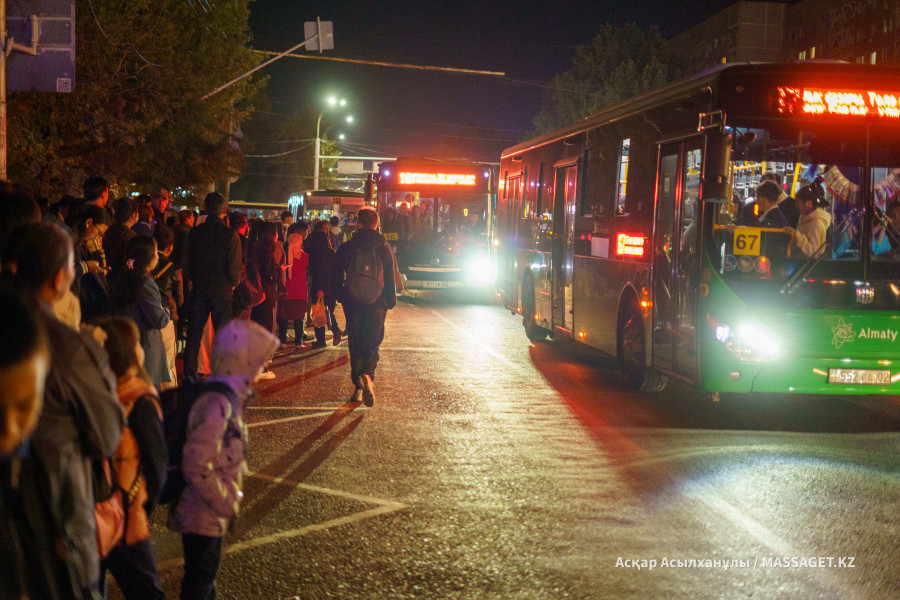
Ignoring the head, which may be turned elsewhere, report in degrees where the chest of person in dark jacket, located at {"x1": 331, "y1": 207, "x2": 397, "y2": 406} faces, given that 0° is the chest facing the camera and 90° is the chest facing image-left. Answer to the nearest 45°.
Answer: approximately 180°

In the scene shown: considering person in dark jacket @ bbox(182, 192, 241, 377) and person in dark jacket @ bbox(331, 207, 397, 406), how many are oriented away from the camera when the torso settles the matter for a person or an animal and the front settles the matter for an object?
2

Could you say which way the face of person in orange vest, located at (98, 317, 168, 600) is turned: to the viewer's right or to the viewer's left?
to the viewer's right

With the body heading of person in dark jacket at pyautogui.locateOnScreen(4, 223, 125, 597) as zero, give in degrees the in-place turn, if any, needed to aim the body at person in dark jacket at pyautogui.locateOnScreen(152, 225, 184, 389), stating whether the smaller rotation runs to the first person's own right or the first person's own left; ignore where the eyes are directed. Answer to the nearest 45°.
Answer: approximately 45° to the first person's own left

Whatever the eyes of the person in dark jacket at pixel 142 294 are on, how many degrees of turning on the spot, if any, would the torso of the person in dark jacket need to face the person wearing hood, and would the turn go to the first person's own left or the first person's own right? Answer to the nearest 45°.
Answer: approximately 135° to the first person's own right

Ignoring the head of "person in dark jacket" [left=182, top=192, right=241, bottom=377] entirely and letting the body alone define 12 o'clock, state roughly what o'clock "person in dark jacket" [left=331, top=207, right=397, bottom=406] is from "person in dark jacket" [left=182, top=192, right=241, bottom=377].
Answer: "person in dark jacket" [left=331, top=207, right=397, bottom=406] is roughly at 4 o'clock from "person in dark jacket" [left=182, top=192, right=241, bottom=377].

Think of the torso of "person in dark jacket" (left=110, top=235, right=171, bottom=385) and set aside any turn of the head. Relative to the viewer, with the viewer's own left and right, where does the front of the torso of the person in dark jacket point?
facing away from the viewer and to the right of the viewer

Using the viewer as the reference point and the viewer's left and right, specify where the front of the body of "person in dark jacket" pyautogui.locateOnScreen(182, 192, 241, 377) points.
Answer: facing away from the viewer

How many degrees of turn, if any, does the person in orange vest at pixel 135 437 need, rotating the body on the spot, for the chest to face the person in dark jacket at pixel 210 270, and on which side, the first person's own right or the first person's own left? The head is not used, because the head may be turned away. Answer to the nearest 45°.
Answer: approximately 45° to the first person's own left

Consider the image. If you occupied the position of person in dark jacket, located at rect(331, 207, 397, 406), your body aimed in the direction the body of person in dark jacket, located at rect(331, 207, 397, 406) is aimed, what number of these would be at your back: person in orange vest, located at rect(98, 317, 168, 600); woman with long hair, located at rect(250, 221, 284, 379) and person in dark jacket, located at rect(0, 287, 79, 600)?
2

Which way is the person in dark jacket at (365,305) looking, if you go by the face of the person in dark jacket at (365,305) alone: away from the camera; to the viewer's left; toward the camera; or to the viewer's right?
away from the camera
